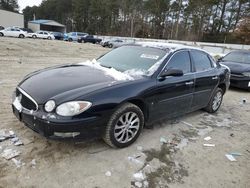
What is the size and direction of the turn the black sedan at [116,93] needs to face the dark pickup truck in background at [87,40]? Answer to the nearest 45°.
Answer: approximately 135° to its right

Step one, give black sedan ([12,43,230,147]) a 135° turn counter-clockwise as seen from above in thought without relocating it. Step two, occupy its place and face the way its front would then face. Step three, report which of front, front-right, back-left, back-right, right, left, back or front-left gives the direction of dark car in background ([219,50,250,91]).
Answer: front-left

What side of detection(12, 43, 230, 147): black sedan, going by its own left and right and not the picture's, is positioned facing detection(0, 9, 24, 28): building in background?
right

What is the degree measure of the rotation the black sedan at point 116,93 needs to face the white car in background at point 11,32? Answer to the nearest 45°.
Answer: approximately 90° to its right

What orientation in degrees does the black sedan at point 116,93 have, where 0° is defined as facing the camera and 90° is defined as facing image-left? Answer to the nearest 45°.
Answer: approximately 45°
